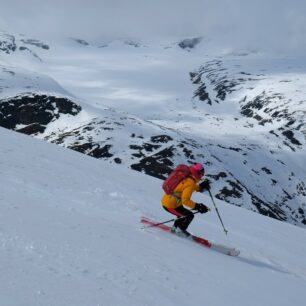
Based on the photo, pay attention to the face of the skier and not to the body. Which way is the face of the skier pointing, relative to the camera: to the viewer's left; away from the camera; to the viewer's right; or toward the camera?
to the viewer's right

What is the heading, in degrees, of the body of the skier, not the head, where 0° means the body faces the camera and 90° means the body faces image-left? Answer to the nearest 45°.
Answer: approximately 270°
